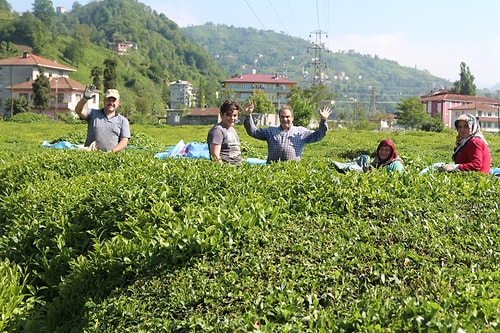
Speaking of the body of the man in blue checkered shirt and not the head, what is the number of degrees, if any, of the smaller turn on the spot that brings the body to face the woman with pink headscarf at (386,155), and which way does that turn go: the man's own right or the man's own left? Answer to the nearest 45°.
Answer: approximately 45° to the man's own left

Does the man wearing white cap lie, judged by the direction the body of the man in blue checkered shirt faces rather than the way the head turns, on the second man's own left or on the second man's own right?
on the second man's own right

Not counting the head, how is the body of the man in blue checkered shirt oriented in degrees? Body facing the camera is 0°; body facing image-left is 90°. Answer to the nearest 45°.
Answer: approximately 0°

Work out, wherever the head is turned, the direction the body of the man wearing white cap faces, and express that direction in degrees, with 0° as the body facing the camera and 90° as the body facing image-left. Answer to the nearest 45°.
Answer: approximately 0°

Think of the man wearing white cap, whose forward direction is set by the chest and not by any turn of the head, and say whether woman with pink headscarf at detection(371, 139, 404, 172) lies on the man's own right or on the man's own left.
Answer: on the man's own left

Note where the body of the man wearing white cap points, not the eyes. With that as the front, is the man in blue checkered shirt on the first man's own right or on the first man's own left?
on the first man's own left

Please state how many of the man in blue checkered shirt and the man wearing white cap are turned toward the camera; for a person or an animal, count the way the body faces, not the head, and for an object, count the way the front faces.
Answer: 2
